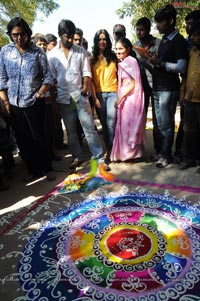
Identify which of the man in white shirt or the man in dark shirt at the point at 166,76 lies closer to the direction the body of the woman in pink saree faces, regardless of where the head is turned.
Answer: the man in white shirt

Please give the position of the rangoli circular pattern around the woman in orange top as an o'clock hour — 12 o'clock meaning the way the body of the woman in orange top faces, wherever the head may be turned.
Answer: The rangoli circular pattern is roughly at 12 o'clock from the woman in orange top.

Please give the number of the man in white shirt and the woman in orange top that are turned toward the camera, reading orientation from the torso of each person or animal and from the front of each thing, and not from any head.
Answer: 2

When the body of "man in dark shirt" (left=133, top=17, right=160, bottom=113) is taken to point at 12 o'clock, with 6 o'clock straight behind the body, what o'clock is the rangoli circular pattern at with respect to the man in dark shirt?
The rangoli circular pattern is roughly at 11 o'clock from the man in dark shirt.

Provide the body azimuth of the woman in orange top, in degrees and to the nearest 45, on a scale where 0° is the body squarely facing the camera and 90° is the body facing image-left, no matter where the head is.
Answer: approximately 0°

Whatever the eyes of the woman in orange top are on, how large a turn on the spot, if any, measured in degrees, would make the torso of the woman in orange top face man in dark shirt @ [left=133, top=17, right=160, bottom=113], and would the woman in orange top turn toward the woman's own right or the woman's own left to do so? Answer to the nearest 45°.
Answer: approximately 90° to the woman's own left

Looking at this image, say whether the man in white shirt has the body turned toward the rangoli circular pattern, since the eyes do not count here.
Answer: yes
